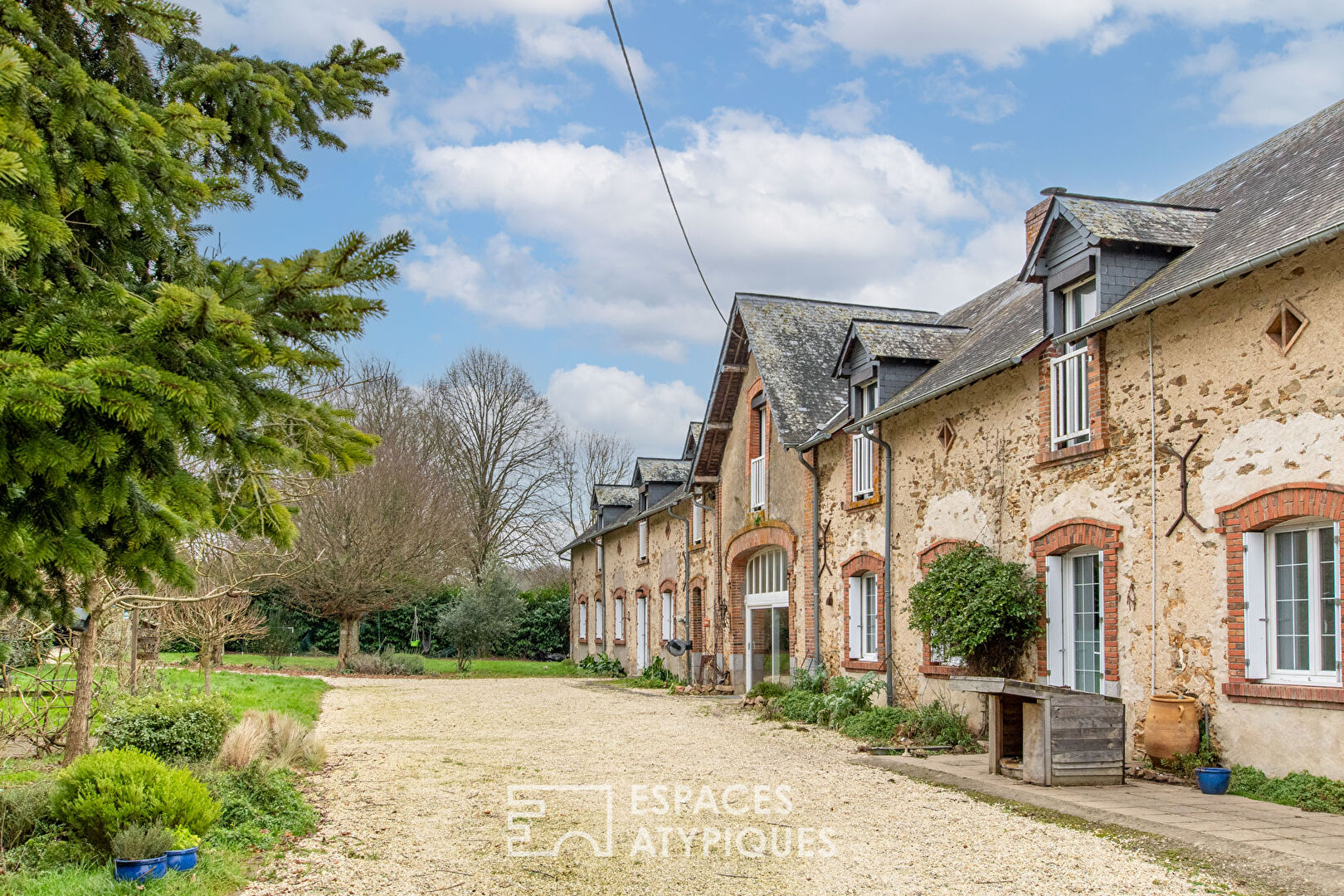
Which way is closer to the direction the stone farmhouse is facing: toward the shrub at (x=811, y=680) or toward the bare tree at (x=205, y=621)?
the bare tree

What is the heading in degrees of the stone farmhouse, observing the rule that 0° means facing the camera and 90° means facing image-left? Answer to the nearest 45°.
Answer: approximately 45°

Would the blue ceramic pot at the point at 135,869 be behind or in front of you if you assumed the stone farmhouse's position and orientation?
in front

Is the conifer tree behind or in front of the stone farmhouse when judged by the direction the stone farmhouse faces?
in front

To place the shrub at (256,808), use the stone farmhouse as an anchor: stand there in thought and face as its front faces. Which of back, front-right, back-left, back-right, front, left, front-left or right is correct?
front

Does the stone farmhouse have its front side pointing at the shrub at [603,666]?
no

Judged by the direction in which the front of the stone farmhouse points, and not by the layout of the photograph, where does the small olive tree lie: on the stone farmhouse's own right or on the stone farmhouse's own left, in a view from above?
on the stone farmhouse's own right
